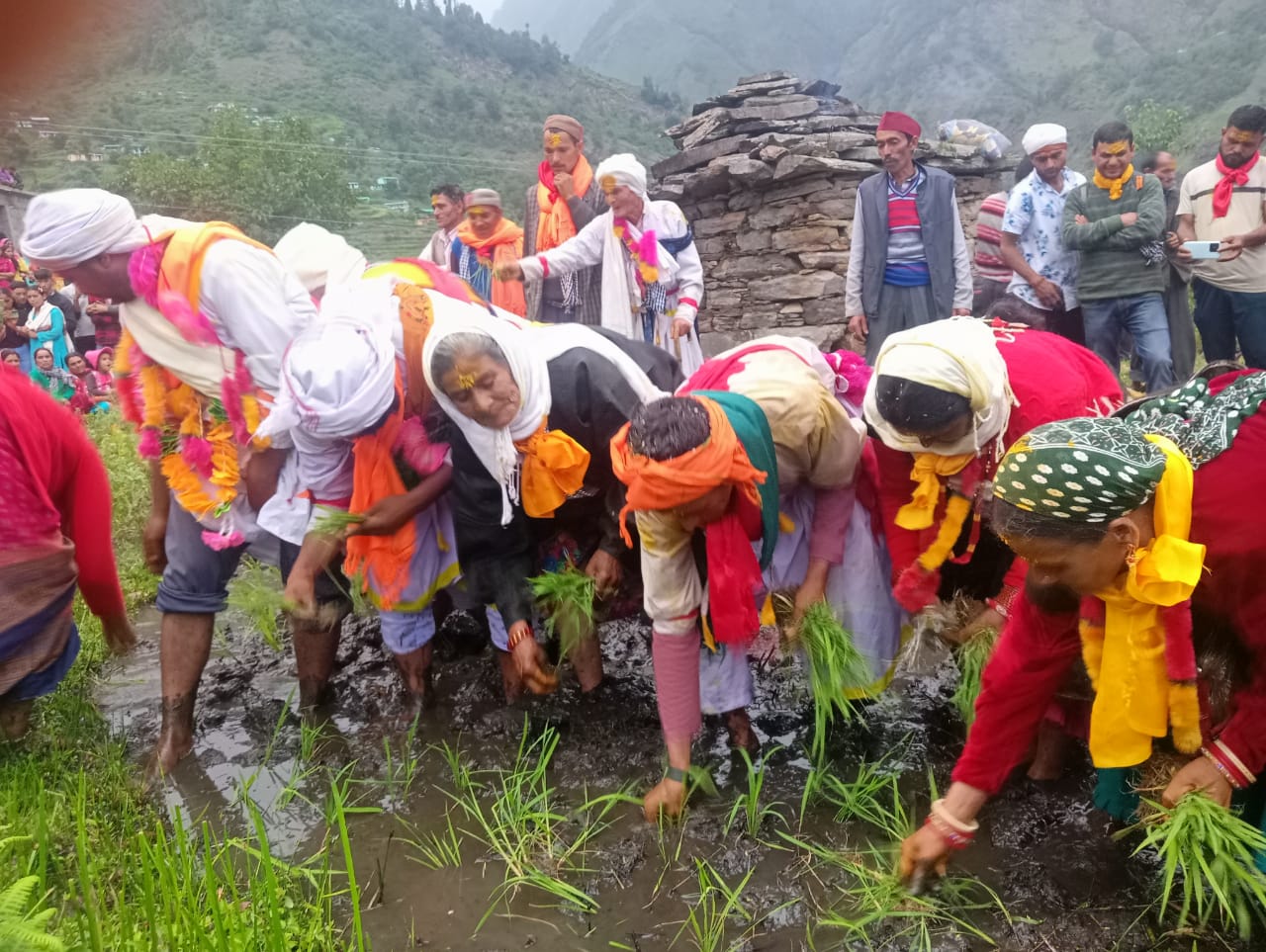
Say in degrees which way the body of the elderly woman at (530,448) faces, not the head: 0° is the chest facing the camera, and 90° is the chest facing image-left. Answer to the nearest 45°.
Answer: approximately 45°

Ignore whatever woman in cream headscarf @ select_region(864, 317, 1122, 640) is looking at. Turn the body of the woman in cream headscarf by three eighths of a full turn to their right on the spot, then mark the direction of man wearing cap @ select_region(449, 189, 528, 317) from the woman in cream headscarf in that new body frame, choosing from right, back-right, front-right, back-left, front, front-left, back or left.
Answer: front-left

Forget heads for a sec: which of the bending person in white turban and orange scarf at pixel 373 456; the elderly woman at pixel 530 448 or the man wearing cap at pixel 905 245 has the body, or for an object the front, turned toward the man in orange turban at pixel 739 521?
the man wearing cap

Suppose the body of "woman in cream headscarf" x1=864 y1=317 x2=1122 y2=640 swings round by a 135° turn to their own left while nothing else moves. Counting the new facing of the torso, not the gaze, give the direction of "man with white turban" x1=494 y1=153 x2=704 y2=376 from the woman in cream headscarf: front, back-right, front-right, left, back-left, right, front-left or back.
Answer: back-left

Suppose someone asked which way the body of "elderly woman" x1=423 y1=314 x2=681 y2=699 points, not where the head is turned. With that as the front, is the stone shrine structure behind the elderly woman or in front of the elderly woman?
behind

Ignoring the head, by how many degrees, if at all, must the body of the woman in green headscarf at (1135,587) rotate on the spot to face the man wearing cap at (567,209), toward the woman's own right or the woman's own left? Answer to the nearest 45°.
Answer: approximately 90° to the woman's own right

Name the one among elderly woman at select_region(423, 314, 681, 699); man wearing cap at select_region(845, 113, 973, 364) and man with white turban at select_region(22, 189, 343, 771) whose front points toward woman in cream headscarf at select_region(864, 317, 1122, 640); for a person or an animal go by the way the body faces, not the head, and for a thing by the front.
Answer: the man wearing cap

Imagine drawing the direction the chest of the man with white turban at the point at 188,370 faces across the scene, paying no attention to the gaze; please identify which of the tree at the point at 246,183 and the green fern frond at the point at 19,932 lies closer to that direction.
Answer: the green fern frond

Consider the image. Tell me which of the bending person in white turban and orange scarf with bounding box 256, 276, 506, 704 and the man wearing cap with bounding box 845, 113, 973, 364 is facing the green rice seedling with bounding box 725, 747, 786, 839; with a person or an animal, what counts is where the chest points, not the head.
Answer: the man wearing cap

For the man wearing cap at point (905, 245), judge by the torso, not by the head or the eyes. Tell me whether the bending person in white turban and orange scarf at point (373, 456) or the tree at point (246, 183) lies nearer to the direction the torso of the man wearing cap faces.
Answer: the bending person in white turban and orange scarf

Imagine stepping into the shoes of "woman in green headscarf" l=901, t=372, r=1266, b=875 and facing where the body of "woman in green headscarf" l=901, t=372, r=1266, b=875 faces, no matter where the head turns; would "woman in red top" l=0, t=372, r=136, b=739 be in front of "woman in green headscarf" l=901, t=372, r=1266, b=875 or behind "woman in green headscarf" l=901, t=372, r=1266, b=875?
in front

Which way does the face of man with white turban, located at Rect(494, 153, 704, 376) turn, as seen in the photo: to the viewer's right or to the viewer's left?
to the viewer's left
